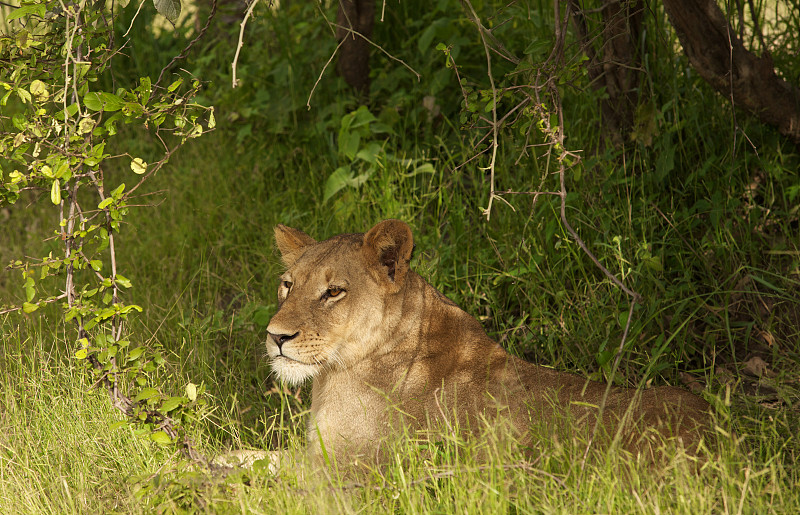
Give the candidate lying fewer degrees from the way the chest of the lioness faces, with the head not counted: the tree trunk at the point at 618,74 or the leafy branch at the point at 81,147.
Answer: the leafy branch

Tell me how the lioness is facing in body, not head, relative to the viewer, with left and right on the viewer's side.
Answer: facing the viewer and to the left of the viewer

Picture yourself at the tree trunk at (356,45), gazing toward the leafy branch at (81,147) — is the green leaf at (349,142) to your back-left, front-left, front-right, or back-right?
front-left

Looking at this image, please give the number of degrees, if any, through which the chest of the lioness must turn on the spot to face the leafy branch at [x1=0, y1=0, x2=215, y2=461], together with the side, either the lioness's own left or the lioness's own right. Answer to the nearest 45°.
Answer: approximately 45° to the lioness's own right

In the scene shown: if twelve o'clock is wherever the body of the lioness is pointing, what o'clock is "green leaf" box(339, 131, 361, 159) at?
The green leaf is roughly at 4 o'clock from the lioness.

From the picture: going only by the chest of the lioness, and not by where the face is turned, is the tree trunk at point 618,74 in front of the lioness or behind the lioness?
behind

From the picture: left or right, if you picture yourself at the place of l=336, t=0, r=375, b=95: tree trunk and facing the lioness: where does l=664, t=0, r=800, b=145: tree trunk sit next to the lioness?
left

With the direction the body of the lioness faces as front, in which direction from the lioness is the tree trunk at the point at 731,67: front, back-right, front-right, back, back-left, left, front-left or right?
back

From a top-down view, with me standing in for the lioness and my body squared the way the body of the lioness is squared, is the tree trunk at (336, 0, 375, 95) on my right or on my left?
on my right
